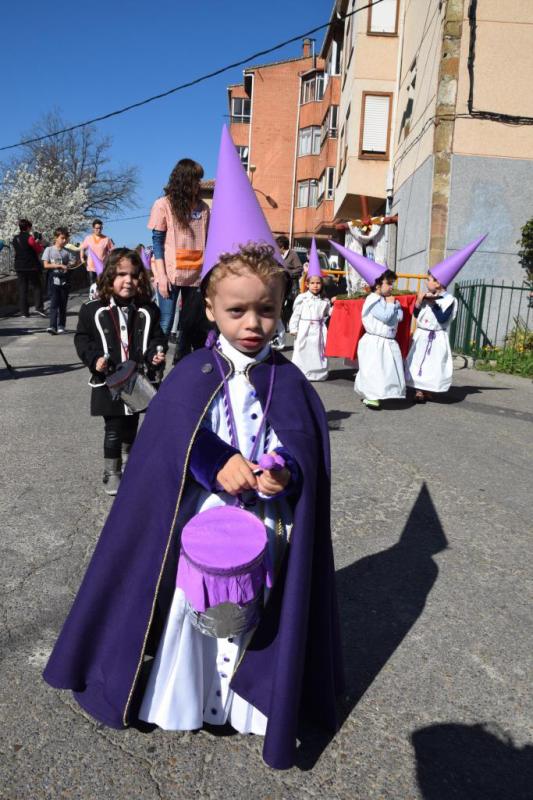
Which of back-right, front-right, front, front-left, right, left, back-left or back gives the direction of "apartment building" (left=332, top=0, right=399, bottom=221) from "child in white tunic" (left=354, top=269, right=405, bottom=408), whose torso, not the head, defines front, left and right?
back-left

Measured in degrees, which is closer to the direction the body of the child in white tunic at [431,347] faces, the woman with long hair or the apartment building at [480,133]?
the woman with long hair

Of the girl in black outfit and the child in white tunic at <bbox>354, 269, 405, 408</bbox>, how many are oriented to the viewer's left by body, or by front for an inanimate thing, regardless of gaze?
0

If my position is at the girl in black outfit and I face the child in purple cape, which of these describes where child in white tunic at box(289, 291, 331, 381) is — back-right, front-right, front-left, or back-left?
back-left

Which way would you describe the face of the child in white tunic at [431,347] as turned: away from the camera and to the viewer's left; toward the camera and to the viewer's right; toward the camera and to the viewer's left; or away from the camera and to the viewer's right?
toward the camera and to the viewer's left

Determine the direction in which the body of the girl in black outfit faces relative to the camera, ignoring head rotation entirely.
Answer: toward the camera

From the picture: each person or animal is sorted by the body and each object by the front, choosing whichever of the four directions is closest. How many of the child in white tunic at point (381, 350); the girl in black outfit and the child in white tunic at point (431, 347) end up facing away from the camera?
0

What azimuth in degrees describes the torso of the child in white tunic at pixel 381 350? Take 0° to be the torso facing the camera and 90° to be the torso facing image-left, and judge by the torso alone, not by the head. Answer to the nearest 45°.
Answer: approximately 315°

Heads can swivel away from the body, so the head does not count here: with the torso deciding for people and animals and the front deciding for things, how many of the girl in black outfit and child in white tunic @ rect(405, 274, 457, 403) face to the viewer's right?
0

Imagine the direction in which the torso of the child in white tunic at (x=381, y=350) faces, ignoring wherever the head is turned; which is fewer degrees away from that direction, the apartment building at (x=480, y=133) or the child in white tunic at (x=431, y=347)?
the child in white tunic

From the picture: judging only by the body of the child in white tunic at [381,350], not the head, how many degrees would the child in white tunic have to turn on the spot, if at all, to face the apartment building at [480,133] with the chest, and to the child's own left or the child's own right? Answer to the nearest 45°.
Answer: approximately 135° to the child's own left

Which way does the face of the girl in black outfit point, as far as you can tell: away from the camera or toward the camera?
toward the camera

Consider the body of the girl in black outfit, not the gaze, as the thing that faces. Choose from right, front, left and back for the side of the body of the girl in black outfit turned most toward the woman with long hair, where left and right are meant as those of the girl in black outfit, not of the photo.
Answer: back

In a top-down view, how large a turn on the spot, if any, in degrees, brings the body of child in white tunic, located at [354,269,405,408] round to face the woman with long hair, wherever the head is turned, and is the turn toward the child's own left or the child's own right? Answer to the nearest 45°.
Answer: approximately 180°

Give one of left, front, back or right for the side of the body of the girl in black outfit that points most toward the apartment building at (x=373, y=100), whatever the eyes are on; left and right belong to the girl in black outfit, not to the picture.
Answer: back

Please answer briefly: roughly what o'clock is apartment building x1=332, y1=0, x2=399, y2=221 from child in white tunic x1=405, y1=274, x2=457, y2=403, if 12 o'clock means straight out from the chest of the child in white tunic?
The apartment building is roughly at 4 o'clock from the child in white tunic.

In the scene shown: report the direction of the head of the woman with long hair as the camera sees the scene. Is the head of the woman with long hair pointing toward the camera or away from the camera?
away from the camera
